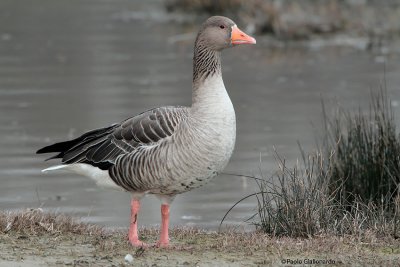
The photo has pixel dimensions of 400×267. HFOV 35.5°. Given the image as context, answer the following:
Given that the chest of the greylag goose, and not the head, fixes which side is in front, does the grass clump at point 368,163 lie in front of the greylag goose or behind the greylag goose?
in front

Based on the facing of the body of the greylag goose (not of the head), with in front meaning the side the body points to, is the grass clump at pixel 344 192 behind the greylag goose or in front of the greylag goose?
in front

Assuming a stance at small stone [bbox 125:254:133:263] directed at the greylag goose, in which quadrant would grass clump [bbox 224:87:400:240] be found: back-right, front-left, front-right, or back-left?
front-right

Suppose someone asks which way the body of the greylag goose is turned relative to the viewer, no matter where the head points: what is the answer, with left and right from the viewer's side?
facing to the right of the viewer

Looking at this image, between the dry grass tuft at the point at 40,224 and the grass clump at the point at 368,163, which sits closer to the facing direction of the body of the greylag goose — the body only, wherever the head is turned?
the grass clump

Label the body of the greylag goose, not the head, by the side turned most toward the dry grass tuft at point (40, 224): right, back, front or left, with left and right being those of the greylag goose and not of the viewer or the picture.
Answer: back

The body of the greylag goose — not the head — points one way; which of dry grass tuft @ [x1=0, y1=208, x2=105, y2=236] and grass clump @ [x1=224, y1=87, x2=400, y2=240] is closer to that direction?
the grass clump

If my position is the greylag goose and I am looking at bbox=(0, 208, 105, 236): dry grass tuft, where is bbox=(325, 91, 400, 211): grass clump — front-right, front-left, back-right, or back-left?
back-right
